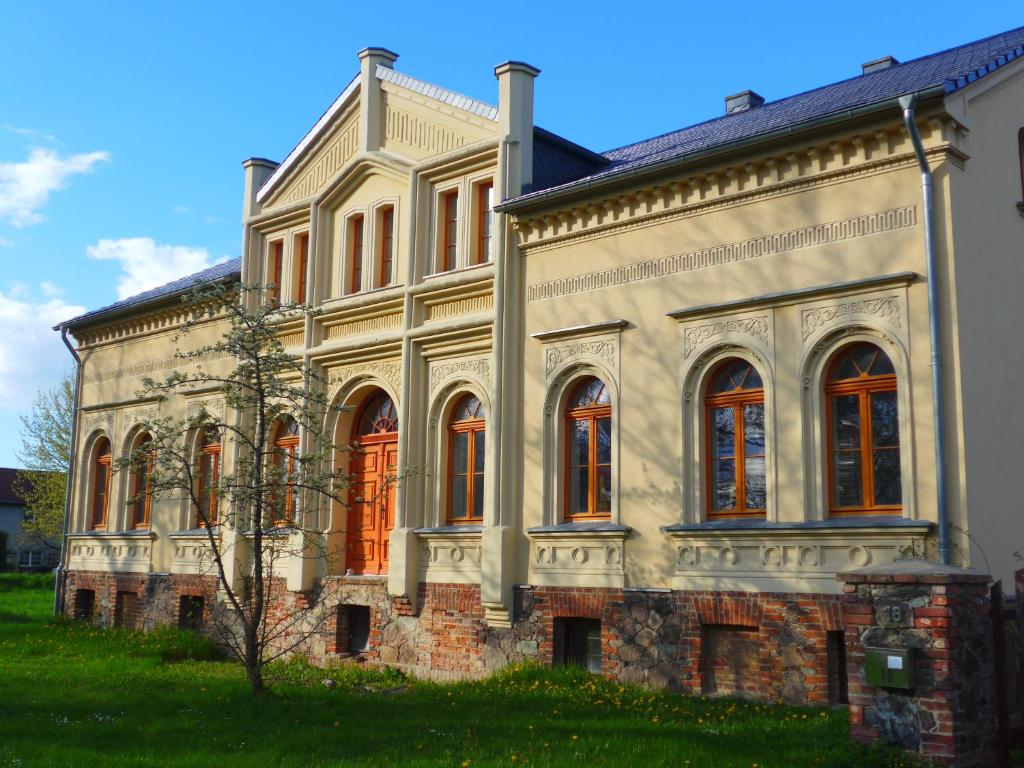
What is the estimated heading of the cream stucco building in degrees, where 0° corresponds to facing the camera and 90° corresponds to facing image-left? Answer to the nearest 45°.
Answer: approximately 45°

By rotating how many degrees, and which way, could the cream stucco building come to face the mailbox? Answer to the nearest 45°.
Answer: approximately 45° to its left
